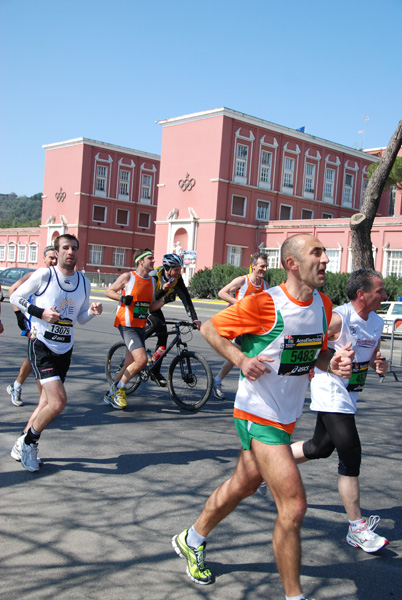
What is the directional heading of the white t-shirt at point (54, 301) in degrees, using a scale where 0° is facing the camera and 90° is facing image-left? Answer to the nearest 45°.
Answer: approximately 315°

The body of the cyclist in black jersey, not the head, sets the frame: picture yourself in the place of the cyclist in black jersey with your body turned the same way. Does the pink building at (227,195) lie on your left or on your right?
on your left

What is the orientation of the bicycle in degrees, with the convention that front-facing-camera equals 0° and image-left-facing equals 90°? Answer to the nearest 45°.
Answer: approximately 315°

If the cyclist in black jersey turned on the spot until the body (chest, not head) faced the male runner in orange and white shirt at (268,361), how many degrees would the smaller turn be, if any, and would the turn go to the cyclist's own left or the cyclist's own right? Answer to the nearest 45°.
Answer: approximately 45° to the cyclist's own right

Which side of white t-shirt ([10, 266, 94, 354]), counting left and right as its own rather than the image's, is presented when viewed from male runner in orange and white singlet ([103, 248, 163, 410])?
left

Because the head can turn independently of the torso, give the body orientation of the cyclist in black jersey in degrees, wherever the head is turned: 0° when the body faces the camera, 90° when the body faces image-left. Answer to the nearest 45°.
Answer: approximately 315°

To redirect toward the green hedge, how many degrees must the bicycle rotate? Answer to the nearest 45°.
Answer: approximately 135° to its left

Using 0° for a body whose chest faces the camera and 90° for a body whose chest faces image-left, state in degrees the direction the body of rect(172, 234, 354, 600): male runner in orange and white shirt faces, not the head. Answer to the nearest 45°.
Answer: approximately 315°
